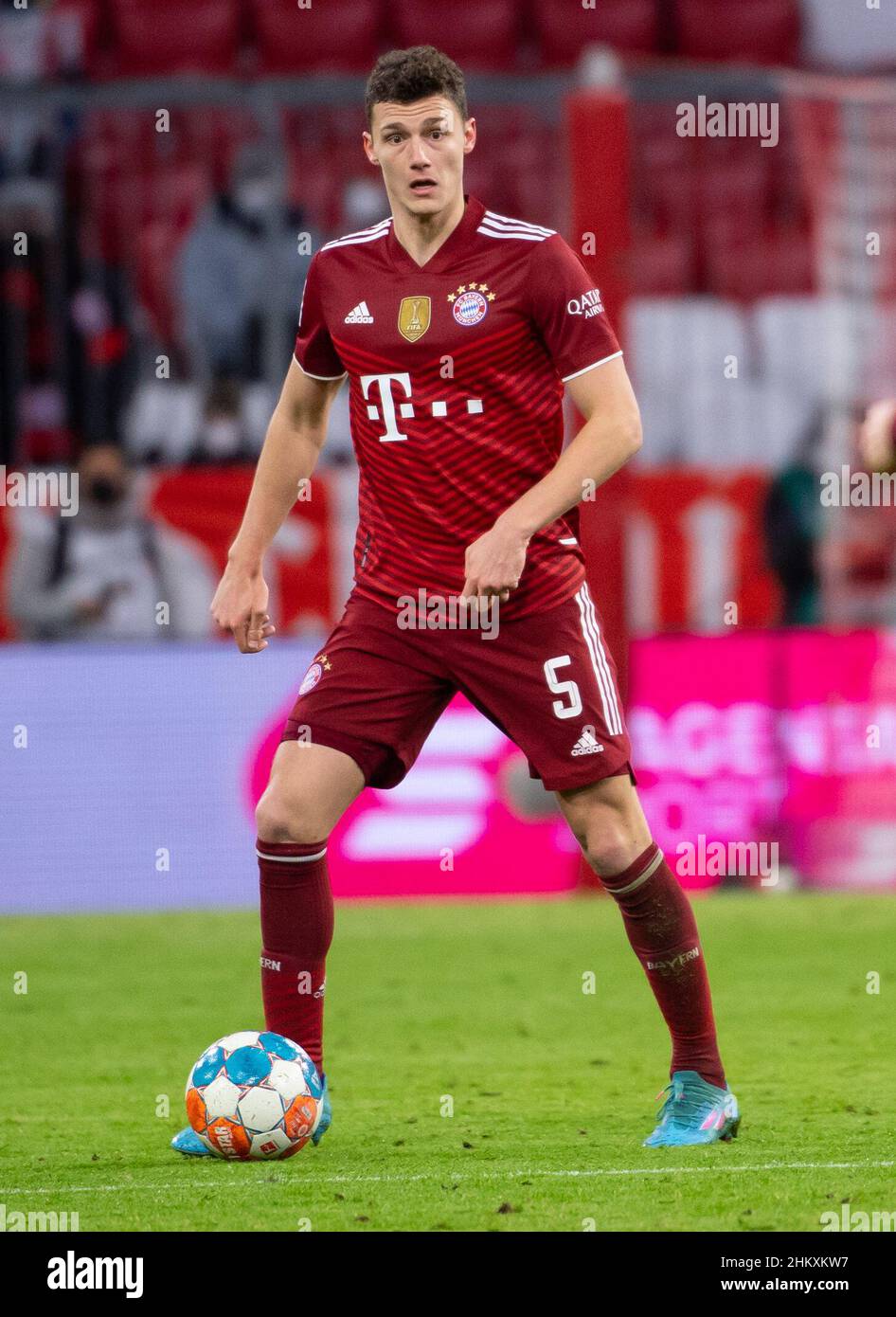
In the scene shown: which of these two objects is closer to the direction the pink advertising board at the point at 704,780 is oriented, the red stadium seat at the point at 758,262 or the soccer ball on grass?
the soccer ball on grass

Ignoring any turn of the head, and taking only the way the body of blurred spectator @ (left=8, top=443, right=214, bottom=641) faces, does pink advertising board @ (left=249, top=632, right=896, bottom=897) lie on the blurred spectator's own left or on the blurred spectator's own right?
on the blurred spectator's own left

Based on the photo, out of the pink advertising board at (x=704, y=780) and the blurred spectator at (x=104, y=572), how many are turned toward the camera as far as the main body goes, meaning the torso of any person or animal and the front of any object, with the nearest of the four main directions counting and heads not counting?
2

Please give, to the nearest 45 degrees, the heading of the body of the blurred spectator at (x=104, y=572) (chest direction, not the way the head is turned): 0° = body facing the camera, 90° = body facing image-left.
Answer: approximately 0°

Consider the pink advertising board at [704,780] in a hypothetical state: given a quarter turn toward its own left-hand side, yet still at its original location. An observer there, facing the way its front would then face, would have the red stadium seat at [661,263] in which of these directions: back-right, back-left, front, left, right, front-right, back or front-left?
left

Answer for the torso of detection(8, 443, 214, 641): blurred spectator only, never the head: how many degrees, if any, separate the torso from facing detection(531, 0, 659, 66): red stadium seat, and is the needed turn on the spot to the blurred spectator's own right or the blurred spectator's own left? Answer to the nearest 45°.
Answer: approximately 135° to the blurred spectator's own left

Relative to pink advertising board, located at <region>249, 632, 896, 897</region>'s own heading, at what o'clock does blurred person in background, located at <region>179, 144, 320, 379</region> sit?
The blurred person in background is roughly at 6 o'clock from the pink advertising board.

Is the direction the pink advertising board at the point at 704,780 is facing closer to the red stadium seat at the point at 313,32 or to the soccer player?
the soccer player

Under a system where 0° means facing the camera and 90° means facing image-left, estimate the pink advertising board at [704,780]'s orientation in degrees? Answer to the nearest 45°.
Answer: approximately 0°

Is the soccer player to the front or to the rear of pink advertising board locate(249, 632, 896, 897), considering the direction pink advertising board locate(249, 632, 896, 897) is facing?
to the front
